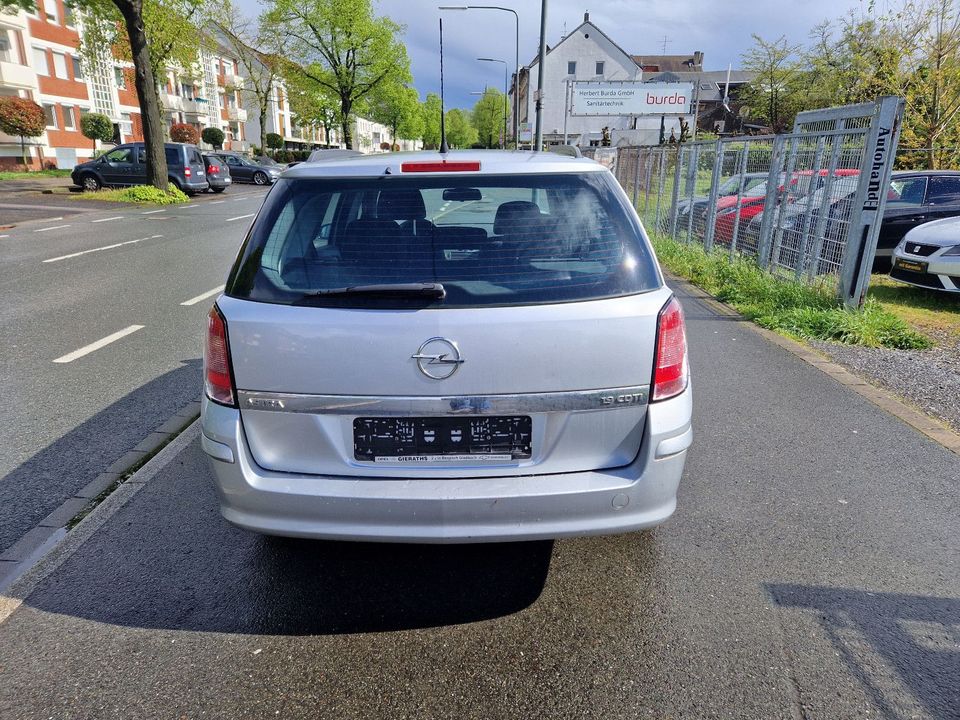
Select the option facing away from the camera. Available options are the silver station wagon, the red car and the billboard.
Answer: the silver station wagon

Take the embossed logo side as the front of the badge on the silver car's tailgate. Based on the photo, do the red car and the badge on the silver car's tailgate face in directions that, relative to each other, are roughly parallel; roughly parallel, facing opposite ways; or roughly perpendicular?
roughly perpendicular

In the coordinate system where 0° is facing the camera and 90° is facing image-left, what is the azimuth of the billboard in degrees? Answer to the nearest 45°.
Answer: approximately 0°

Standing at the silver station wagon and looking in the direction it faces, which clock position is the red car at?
The red car is roughly at 1 o'clock from the silver station wagon.

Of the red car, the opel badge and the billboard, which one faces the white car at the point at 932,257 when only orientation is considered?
the billboard

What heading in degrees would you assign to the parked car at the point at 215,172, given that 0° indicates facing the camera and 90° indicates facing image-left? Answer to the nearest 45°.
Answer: approximately 135°

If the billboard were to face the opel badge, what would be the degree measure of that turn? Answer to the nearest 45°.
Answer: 0° — it already faces it

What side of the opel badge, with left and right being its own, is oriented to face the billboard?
back

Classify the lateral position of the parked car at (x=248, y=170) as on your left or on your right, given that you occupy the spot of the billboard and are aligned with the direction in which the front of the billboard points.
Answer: on your right

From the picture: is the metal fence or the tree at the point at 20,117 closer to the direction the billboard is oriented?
the metal fence

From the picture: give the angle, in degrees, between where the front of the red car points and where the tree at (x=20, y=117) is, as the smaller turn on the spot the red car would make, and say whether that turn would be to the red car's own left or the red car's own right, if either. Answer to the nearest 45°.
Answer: approximately 45° to the red car's own right

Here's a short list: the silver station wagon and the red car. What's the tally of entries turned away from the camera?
1

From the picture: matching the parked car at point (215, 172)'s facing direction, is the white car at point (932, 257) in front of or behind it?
behind
